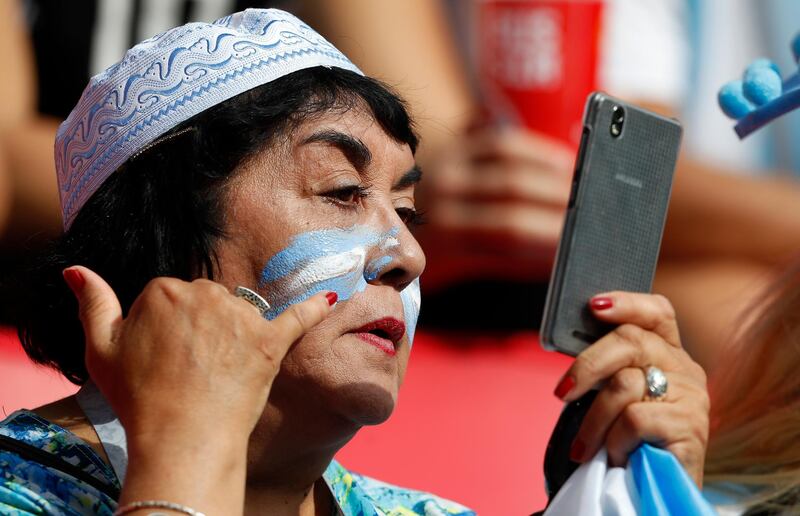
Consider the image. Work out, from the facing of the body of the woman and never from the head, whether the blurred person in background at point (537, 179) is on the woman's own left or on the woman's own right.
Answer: on the woman's own left

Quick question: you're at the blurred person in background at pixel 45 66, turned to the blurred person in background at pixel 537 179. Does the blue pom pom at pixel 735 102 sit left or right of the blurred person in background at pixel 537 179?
right

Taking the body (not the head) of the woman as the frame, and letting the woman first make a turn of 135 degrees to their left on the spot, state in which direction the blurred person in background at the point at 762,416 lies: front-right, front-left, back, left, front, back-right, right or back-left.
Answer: front-right

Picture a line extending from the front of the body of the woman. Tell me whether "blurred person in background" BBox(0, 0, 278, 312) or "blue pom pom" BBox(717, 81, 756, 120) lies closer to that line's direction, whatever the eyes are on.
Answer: the blue pom pom

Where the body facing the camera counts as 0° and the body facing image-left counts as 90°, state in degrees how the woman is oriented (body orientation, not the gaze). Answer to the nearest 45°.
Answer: approximately 315°

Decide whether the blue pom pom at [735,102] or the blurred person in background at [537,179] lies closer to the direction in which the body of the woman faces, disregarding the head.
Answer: the blue pom pom

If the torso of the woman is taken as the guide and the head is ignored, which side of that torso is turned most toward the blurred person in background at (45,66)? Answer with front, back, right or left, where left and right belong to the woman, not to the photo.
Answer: back
